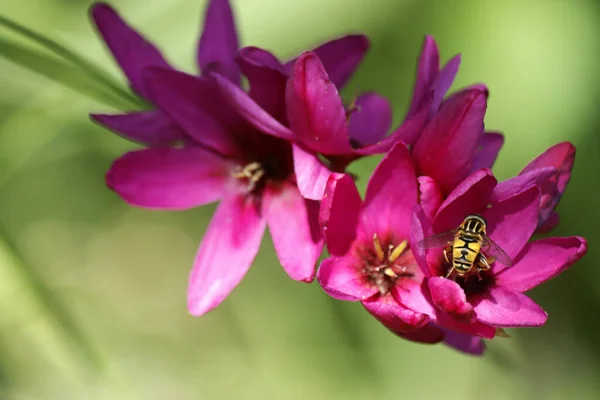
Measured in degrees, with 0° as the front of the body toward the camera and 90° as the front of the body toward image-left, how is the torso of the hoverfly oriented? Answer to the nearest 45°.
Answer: approximately 180°
